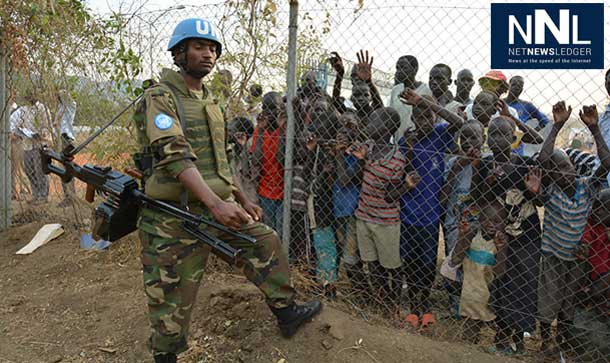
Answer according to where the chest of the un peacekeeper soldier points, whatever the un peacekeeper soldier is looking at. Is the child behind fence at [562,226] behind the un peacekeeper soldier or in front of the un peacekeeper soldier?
in front

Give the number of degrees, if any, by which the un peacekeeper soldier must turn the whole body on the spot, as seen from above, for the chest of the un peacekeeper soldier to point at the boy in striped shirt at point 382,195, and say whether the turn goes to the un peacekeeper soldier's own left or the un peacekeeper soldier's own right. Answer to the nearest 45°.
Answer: approximately 90° to the un peacekeeper soldier's own left

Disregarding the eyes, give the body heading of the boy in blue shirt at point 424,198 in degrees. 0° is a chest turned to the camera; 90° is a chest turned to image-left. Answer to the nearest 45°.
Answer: approximately 0°

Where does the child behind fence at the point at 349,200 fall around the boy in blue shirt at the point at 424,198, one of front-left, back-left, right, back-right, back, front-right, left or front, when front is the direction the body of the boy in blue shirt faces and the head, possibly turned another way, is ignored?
right

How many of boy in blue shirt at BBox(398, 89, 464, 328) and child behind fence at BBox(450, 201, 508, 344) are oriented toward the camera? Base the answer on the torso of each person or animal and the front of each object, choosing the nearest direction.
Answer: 2

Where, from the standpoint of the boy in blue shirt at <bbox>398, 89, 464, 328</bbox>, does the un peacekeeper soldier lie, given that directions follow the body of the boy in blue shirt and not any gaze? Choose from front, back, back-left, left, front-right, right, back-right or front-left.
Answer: front-right

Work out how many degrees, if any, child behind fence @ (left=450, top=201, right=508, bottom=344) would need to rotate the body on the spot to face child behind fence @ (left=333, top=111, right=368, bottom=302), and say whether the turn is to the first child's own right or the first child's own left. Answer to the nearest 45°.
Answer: approximately 90° to the first child's own right

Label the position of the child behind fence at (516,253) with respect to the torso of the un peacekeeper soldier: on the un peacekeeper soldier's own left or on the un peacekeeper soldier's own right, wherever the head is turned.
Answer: on the un peacekeeper soldier's own left

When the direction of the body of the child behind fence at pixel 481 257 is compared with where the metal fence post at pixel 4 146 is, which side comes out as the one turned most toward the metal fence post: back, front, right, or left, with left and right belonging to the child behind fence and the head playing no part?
right

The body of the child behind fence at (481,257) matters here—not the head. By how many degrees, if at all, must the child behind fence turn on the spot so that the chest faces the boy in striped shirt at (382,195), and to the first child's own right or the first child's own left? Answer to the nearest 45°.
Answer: approximately 90° to the first child's own right

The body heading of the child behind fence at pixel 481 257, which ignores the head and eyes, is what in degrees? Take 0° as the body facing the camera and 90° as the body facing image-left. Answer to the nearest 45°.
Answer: approximately 0°

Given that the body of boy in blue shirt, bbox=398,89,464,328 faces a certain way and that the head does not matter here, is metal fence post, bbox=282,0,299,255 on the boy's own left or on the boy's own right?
on the boy's own right
